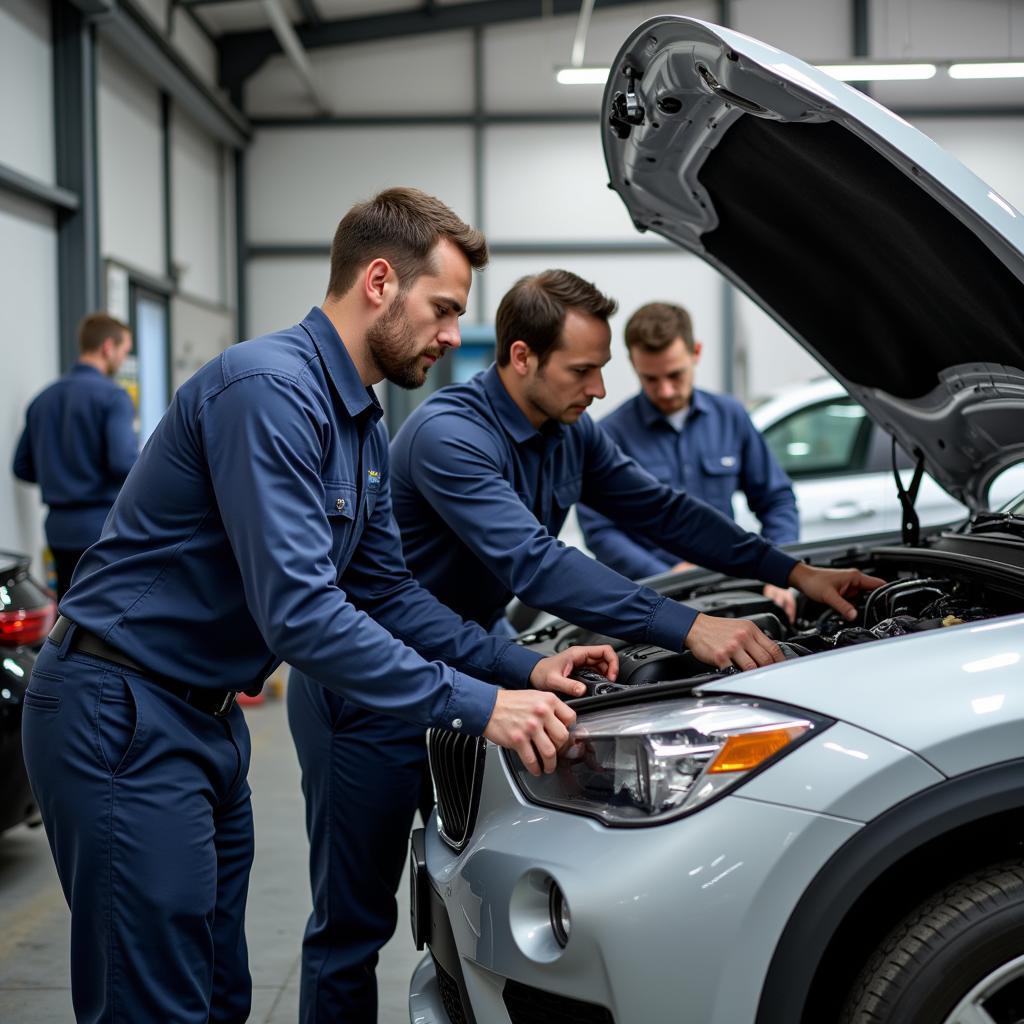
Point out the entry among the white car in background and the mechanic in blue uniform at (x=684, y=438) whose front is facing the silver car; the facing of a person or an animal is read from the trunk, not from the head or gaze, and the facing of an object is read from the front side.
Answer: the mechanic in blue uniform

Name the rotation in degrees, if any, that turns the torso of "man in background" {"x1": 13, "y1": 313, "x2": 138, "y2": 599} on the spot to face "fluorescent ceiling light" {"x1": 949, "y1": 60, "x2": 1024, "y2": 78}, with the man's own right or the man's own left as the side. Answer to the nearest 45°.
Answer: approximately 45° to the man's own right

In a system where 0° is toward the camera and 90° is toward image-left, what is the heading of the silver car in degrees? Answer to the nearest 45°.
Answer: approximately 45°

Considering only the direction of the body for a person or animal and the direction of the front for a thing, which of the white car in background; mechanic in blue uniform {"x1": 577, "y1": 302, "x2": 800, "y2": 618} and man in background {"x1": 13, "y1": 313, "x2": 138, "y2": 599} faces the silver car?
the mechanic in blue uniform

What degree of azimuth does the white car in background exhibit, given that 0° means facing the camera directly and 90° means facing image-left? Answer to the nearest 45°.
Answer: approximately 90°

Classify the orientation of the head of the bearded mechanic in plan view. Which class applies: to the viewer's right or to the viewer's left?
to the viewer's right

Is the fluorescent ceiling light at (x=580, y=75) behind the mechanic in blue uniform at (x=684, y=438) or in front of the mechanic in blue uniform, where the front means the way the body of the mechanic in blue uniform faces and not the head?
behind

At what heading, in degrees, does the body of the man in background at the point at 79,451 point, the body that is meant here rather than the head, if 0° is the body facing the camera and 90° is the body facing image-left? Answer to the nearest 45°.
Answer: approximately 225°

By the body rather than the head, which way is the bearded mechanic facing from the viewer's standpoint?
to the viewer's right

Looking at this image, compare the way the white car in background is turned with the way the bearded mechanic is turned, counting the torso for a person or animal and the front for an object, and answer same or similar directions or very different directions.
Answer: very different directions

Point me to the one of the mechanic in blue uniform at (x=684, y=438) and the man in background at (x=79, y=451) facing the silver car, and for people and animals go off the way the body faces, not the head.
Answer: the mechanic in blue uniform

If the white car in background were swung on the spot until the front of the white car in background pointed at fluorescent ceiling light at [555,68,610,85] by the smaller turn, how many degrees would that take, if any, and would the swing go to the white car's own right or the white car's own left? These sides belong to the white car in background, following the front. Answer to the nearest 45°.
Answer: approximately 45° to the white car's own right

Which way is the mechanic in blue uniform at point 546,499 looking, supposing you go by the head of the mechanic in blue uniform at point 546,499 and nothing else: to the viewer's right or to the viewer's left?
to the viewer's right
